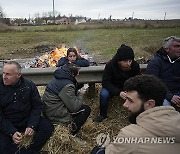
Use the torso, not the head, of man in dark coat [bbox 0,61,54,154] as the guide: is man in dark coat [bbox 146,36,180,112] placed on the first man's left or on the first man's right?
on the first man's left

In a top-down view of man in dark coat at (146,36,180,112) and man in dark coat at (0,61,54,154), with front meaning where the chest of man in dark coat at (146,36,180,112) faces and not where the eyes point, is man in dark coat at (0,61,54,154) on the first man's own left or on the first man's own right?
on the first man's own right

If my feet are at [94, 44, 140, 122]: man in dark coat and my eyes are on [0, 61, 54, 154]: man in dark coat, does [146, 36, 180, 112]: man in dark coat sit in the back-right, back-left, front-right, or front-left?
back-left

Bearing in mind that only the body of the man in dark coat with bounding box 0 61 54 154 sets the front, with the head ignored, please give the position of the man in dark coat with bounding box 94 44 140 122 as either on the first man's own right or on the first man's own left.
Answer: on the first man's own left

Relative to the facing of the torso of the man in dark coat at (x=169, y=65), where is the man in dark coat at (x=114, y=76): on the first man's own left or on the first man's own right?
on the first man's own right
